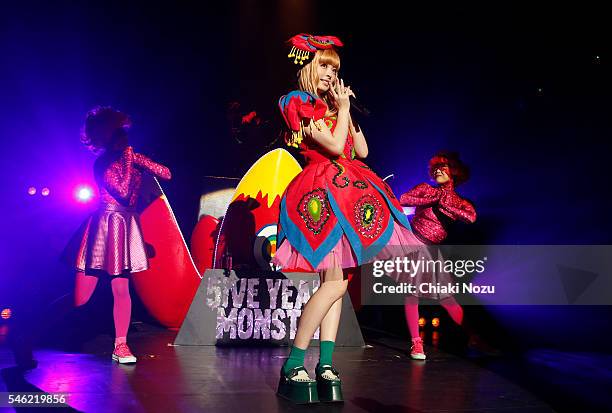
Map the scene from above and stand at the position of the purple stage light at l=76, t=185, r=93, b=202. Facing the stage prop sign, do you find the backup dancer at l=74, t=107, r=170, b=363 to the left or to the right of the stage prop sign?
right

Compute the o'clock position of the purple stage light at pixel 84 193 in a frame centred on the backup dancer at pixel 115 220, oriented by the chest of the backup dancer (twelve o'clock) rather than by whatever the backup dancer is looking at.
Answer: The purple stage light is roughly at 7 o'clock from the backup dancer.

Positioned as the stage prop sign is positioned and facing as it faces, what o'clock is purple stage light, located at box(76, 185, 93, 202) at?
The purple stage light is roughly at 4 o'clock from the stage prop sign.

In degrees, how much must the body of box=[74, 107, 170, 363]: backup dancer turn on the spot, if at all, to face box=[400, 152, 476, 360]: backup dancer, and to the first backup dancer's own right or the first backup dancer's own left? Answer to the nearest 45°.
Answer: approximately 45° to the first backup dancer's own left

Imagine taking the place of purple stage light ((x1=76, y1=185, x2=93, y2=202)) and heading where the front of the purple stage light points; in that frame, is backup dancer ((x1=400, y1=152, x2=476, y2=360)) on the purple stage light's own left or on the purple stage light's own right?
on the purple stage light's own left

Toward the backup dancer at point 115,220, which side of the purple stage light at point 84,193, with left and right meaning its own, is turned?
front

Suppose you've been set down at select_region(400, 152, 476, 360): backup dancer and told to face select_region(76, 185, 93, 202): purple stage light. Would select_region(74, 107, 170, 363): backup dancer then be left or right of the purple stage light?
left

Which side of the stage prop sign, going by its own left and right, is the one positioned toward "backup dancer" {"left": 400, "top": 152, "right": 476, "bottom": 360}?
left

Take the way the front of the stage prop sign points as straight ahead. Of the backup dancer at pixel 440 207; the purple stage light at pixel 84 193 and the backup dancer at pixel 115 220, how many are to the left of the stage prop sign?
1

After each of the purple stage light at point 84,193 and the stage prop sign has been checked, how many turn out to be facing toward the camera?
2

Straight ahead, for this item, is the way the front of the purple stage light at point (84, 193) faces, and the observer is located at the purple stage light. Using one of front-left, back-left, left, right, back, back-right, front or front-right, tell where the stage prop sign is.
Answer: front-left
